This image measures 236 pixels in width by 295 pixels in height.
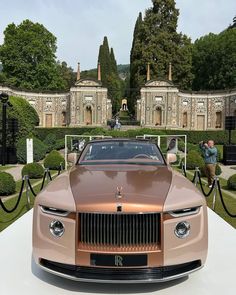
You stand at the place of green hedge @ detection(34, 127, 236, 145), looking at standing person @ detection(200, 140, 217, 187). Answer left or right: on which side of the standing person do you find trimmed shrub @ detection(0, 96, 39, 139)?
right

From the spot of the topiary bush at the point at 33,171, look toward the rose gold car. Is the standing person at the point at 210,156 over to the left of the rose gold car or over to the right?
left

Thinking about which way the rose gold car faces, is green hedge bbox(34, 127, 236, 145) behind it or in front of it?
behind

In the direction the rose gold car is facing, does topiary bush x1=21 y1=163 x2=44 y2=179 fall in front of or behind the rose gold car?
behind

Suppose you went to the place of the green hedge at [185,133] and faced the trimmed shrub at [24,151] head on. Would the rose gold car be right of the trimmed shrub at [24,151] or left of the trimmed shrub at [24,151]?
left

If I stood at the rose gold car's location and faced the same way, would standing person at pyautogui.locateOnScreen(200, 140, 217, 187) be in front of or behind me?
behind

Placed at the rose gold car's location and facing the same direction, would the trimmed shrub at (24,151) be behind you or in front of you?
behind

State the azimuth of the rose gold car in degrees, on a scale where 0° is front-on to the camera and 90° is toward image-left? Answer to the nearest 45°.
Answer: approximately 0°
